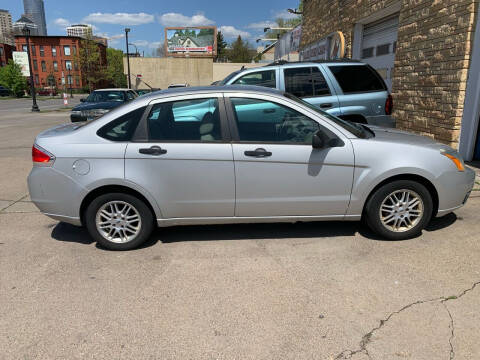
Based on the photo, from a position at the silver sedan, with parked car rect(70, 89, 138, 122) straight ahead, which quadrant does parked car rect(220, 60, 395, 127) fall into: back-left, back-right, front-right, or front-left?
front-right

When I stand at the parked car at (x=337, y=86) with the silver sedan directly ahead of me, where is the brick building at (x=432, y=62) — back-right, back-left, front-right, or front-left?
back-left

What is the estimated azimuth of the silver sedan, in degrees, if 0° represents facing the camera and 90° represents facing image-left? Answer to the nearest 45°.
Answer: approximately 270°

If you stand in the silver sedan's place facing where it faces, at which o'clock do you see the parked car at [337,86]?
The parked car is roughly at 10 o'clock from the silver sedan.

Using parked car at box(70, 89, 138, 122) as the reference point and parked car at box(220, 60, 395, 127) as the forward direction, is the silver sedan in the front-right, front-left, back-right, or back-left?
front-right

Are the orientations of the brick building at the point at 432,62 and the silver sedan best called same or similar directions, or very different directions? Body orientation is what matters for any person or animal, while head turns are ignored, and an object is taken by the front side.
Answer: very different directions

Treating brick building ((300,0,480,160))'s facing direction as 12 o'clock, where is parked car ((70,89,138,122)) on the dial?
The parked car is roughly at 2 o'clock from the brick building.

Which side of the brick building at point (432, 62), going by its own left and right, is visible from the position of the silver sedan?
front

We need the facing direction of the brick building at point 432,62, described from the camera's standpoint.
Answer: facing the viewer and to the left of the viewer

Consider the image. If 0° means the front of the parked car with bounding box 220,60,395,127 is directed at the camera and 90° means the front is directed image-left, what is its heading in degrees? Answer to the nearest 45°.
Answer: approximately 90°

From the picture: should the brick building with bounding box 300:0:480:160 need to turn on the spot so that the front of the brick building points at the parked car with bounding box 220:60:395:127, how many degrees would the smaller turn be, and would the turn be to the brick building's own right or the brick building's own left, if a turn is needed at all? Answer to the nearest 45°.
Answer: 0° — it already faces it

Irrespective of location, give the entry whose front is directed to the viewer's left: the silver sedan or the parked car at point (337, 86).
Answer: the parked car

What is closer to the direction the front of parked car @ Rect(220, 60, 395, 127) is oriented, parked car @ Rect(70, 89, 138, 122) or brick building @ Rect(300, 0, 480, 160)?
the parked car

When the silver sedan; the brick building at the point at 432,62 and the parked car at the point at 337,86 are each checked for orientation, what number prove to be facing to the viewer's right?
1

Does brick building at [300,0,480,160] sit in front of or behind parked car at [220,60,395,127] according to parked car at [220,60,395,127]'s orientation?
behind

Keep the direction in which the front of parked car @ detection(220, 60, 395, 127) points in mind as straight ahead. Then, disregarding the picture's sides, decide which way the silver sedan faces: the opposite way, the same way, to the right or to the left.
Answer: the opposite way

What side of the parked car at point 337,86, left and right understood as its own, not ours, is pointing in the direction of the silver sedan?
left
